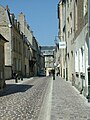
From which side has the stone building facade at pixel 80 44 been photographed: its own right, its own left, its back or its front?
left
